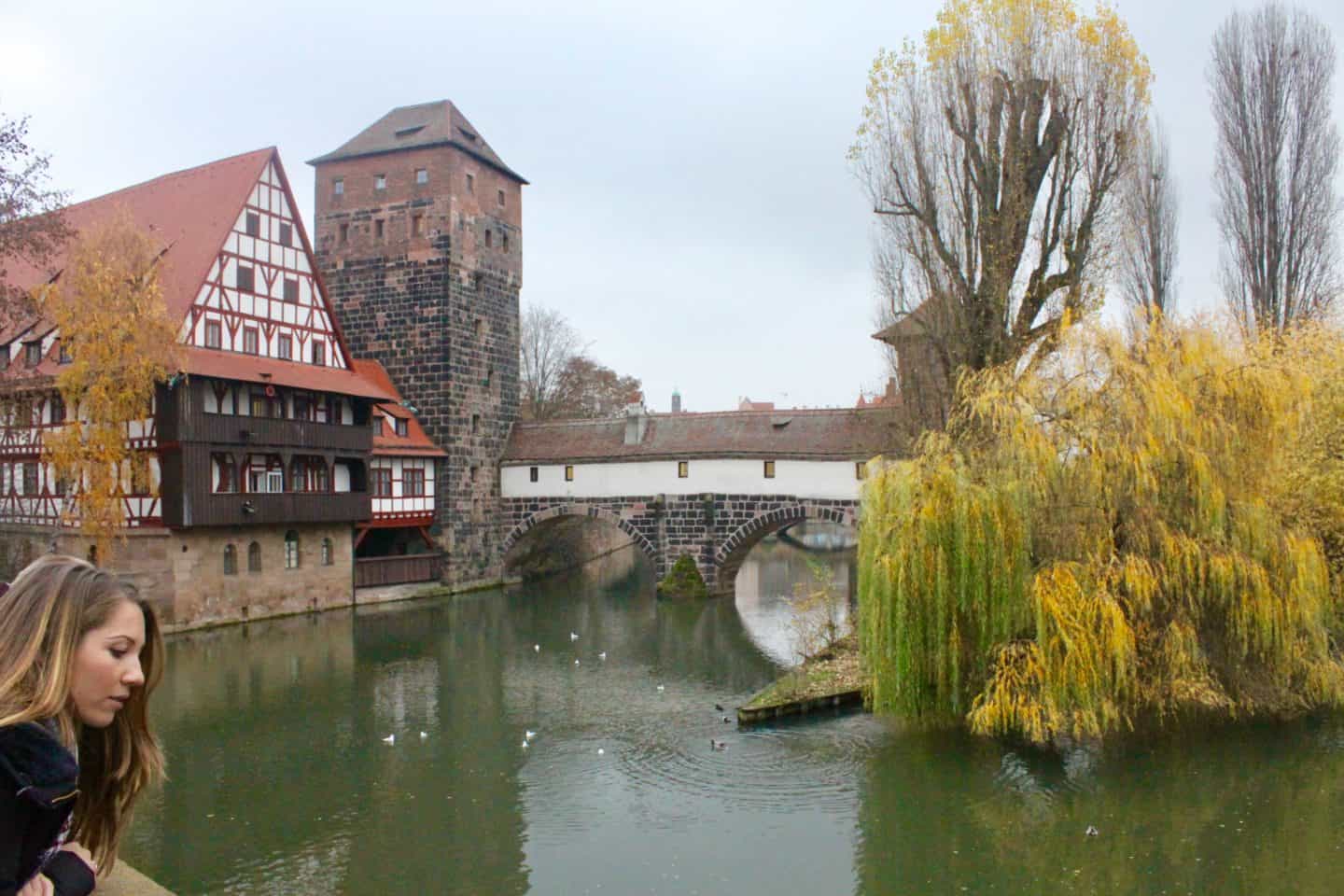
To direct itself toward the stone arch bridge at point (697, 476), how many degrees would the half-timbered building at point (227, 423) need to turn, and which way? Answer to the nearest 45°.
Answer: approximately 45° to its left

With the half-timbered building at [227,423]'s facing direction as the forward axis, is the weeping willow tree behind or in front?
in front

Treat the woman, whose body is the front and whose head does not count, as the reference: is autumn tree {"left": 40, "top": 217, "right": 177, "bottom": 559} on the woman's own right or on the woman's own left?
on the woman's own left

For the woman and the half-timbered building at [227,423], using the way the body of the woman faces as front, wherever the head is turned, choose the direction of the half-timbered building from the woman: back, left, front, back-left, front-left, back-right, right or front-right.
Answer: left

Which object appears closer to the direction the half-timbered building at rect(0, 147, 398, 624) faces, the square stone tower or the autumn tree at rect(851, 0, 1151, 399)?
the autumn tree

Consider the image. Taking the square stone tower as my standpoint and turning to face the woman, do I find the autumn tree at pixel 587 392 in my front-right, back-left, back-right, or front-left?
back-left

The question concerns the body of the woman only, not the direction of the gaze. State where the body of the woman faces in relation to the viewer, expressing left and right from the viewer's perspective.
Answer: facing to the right of the viewer

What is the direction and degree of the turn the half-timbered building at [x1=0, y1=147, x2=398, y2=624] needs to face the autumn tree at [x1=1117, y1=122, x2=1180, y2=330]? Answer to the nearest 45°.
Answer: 0° — it already faces it

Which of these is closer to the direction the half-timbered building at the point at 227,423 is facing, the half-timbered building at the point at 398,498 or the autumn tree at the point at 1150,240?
the autumn tree

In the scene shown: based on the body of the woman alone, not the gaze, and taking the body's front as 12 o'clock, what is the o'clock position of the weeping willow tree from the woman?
The weeping willow tree is roughly at 11 o'clock from the woman.

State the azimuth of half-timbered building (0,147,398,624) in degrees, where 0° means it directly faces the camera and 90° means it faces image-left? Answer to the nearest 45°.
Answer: approximately 315°

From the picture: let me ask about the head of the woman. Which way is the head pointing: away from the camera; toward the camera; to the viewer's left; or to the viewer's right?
to the viewer's right
